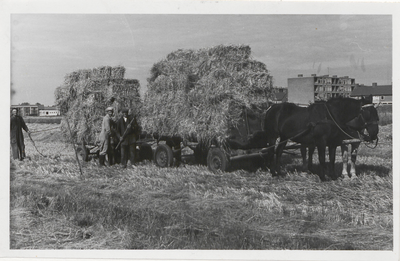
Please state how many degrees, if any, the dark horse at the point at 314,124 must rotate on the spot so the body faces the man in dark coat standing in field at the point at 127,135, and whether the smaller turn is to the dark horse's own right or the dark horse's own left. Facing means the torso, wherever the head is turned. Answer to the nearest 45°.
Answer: approximately 180°

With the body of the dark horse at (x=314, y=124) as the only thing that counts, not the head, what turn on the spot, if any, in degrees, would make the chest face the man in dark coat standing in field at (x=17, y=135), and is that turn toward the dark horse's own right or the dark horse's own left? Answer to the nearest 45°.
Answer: approximately 180°

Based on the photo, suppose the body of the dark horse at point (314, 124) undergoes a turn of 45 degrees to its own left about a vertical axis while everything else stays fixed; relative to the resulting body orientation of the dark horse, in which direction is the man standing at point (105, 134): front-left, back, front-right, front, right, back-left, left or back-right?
back-left

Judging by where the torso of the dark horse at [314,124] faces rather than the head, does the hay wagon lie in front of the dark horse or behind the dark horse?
behind

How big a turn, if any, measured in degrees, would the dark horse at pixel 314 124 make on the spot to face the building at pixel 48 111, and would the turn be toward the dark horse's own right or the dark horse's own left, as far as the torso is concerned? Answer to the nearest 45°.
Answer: approximately 180°

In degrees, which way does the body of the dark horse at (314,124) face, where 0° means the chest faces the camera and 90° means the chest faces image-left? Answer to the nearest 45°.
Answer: approximately 270°
